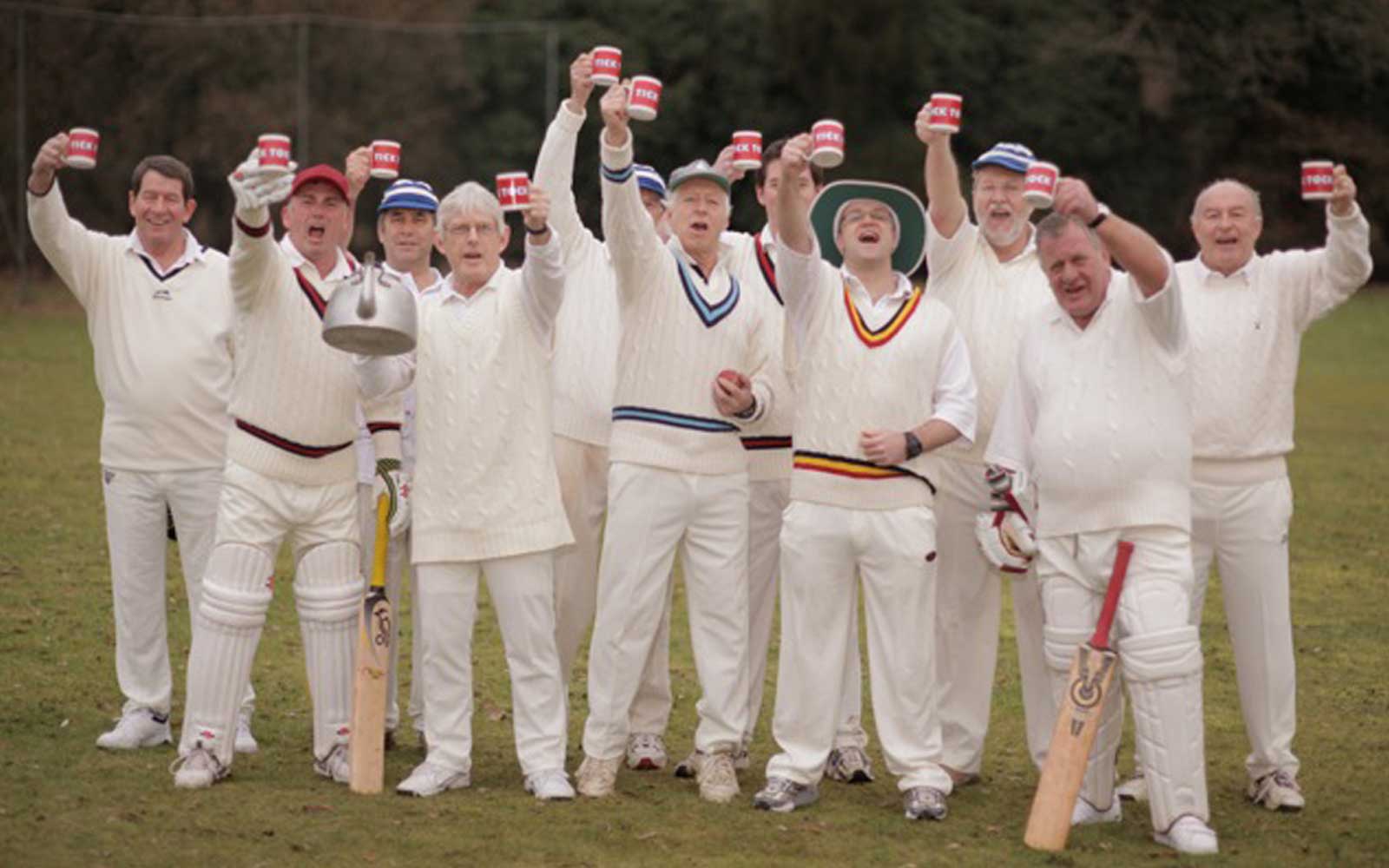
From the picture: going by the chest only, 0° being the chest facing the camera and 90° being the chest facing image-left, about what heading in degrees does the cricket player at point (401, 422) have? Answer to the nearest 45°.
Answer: approximately 0°

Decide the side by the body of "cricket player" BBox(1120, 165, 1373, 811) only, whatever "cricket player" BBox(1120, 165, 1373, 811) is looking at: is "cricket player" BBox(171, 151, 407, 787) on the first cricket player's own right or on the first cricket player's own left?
on the first cricket player's own right

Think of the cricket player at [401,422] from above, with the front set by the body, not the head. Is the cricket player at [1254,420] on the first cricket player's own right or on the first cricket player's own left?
on the first cricket player's own left

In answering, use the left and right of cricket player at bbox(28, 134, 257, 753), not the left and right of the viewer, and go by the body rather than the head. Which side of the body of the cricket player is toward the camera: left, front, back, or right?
front

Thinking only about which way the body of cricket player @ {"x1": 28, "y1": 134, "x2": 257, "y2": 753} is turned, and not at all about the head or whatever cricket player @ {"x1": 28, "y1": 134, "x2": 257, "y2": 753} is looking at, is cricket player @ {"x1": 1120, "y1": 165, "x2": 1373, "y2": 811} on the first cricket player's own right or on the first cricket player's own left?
on the first cricket player's own left

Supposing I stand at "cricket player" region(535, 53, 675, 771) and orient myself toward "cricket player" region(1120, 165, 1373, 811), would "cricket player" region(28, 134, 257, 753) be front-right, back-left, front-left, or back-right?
back-right

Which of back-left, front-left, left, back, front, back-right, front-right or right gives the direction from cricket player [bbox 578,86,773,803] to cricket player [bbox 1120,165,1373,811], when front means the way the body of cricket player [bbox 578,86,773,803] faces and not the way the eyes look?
left

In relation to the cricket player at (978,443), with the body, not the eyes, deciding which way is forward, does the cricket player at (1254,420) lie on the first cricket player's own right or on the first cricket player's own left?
on the first cricket player's own left

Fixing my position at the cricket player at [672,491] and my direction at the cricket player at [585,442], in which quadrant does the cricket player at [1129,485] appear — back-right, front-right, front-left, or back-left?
back-right

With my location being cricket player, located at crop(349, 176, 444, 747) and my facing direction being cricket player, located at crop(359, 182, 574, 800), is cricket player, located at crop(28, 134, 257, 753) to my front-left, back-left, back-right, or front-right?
back-right

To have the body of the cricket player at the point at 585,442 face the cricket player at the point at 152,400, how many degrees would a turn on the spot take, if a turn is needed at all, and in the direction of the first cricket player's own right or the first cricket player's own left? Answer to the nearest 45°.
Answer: approximately 90° to the first cricket player's own right

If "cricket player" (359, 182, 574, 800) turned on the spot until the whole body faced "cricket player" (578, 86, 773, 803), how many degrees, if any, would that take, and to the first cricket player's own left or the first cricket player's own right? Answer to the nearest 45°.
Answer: approximately 90° to the first cricket player's own left

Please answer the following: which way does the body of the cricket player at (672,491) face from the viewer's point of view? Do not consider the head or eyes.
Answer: toward the camera

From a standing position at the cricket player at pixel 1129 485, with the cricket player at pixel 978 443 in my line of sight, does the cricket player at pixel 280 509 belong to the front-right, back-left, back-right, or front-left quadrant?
front-left
